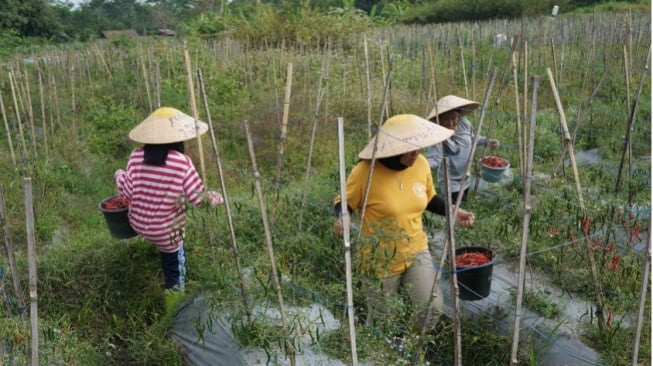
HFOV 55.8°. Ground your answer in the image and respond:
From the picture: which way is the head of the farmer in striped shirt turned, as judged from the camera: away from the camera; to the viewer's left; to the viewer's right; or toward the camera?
away from the camera

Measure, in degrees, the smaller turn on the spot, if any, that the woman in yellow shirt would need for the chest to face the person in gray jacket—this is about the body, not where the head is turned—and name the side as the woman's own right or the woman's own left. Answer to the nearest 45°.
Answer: approximately 135° to the woman's own left

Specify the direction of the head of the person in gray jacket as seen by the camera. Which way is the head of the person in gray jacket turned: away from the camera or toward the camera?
toward the camera

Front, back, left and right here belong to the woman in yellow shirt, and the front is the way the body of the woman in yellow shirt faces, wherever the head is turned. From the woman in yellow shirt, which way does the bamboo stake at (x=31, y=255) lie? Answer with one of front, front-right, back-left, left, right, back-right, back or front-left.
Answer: right

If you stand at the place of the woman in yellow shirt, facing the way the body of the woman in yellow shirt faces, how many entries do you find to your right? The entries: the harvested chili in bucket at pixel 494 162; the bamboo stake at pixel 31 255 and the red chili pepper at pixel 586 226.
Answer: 1

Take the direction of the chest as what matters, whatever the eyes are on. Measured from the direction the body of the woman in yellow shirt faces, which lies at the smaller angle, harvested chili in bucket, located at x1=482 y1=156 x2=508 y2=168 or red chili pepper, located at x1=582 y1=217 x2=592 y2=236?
the red chili pepper

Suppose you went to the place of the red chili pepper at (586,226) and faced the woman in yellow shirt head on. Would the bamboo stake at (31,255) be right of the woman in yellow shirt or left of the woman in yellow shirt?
left

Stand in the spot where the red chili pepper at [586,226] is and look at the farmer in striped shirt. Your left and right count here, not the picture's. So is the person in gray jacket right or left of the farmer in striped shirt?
right

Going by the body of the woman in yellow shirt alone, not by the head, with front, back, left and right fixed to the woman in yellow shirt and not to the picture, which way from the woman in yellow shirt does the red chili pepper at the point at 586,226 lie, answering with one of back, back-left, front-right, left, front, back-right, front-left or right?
front-left

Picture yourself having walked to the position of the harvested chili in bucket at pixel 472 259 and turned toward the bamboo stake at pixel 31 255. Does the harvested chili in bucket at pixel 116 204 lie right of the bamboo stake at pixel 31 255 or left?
right

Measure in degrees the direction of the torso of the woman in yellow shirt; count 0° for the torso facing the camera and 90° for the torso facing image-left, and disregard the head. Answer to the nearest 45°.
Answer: approximately 315°
